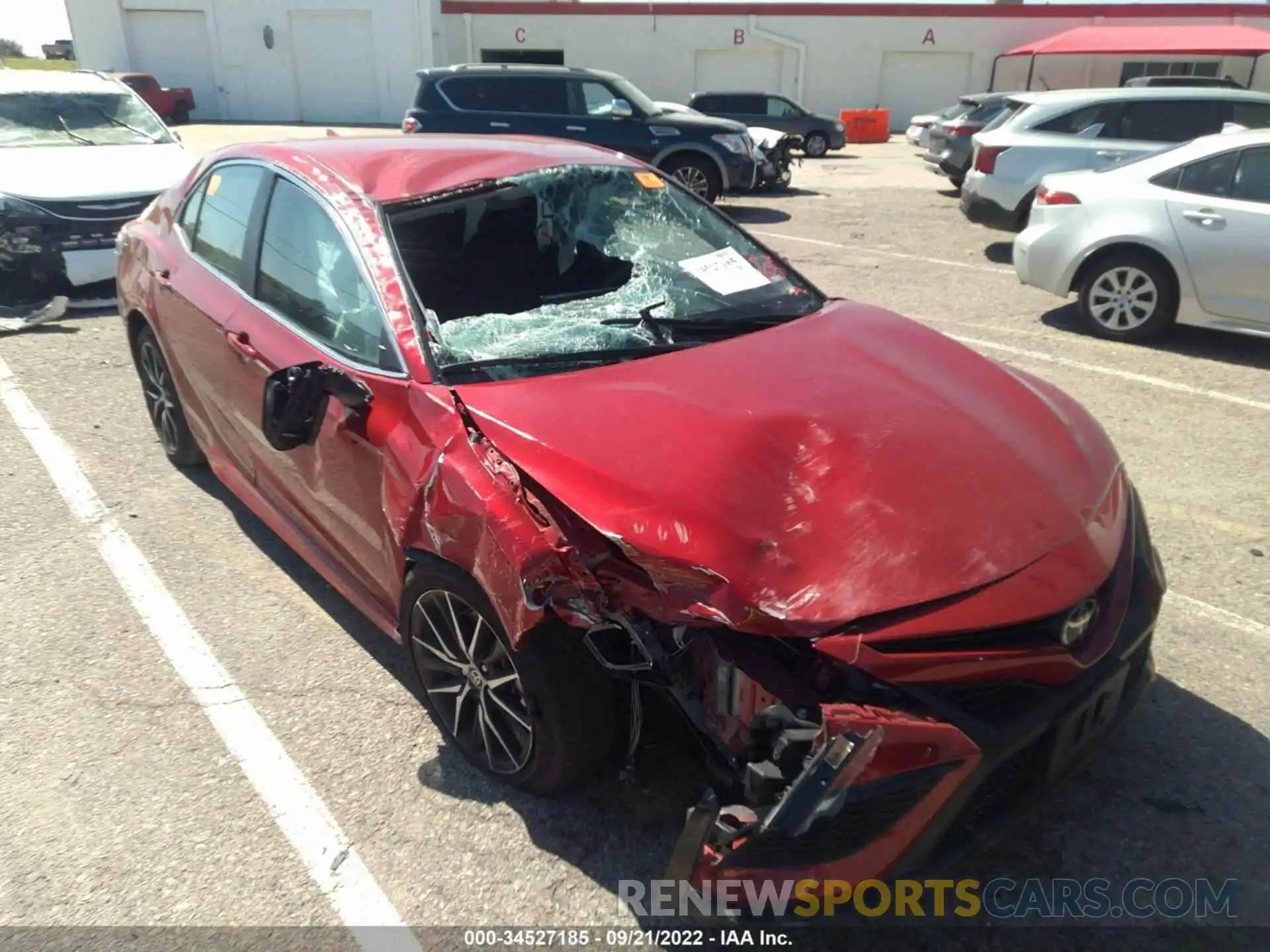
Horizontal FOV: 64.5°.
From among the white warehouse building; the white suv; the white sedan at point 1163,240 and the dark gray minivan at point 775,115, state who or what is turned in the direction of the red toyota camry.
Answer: the white warehouse building

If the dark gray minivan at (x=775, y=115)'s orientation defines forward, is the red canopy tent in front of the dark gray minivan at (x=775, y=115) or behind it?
in front

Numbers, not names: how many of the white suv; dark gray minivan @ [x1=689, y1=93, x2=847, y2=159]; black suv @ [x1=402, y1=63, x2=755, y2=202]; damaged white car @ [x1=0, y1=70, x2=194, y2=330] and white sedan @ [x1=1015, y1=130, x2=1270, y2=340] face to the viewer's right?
4

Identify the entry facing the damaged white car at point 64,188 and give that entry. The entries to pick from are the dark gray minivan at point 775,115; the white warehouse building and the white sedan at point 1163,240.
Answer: the white warehouse building

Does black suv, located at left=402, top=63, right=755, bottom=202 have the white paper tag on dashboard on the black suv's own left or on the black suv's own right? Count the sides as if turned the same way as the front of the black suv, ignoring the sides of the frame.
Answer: on the black suv's own right

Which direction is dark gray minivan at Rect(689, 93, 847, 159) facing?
to the viewer's right

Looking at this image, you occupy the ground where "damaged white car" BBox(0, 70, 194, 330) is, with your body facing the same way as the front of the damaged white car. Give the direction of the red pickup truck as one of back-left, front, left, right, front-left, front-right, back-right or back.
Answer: back

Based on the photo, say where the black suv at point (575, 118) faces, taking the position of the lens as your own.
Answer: facing to the right of the viewer

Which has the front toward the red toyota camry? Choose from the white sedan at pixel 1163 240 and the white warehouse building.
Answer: the white warehouse building

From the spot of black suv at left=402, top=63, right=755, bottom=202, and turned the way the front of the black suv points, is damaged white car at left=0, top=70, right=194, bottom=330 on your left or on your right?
on your right

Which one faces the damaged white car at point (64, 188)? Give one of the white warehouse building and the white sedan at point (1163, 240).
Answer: the white warehouse building

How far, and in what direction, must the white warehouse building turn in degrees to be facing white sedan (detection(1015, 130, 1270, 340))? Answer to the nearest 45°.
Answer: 0° — it already faces it

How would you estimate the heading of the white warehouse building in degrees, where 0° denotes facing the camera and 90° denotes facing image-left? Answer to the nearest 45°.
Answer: approximately 0°
